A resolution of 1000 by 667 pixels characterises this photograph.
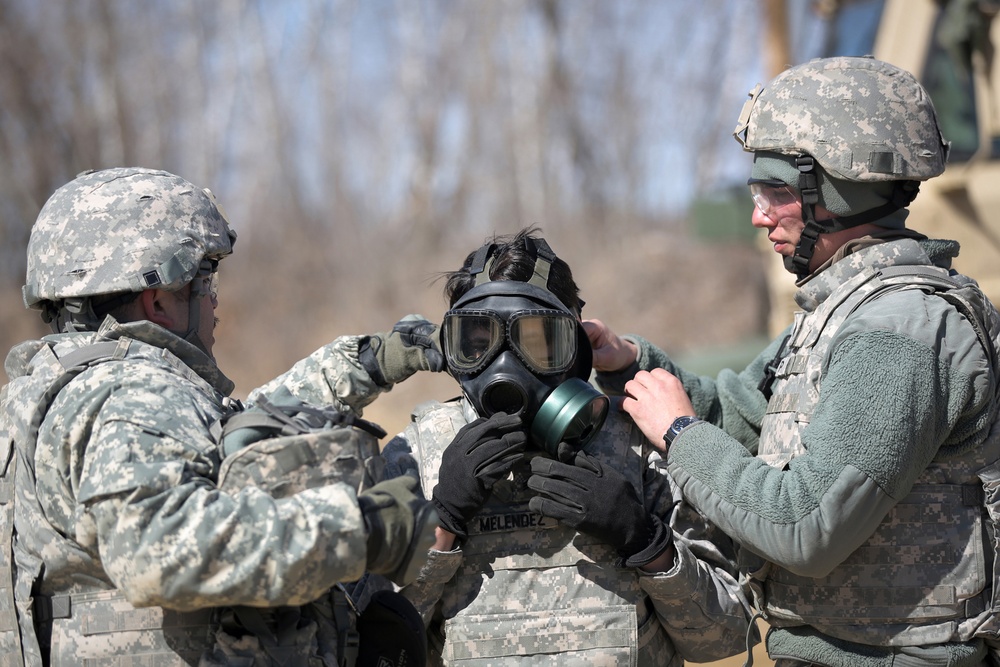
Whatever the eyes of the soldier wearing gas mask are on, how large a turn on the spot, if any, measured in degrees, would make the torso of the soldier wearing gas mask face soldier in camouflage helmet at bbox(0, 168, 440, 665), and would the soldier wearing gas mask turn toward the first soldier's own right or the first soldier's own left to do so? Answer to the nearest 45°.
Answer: approximately 45° to the first soldier's own right

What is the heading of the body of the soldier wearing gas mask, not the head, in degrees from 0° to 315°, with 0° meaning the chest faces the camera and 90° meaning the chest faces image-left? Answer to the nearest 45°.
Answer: approximately 0°

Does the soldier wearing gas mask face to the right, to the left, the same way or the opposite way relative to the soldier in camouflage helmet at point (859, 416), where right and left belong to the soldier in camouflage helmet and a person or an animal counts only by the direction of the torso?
to the left

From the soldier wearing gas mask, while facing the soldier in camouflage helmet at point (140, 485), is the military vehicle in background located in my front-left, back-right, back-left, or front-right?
back-right

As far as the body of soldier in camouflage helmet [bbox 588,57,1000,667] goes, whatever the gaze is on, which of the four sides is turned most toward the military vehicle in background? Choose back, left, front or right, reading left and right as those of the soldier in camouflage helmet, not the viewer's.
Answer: right

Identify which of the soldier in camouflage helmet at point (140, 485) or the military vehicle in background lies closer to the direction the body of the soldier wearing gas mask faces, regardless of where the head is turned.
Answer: the soldier in camouflage helmet

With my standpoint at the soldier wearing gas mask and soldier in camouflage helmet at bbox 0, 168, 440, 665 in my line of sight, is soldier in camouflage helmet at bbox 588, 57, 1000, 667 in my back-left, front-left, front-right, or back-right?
back-left

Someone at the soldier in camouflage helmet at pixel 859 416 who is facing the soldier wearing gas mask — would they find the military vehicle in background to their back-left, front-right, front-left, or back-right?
back-right

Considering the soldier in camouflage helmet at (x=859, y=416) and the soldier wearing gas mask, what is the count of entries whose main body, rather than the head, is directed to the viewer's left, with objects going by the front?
1

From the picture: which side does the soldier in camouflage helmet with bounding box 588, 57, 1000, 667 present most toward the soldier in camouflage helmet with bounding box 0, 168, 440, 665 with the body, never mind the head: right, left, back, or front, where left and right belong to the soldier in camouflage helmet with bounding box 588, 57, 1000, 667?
front

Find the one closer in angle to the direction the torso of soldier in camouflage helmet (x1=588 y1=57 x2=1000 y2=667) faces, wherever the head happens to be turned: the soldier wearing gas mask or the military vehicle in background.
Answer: the soldier wearing gas mask

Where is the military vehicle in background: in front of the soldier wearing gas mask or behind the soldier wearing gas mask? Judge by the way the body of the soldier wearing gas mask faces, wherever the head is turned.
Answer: behind

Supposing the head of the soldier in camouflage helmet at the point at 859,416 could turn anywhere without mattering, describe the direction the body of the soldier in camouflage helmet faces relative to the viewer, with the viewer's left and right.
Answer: facing to the left of the viewer
